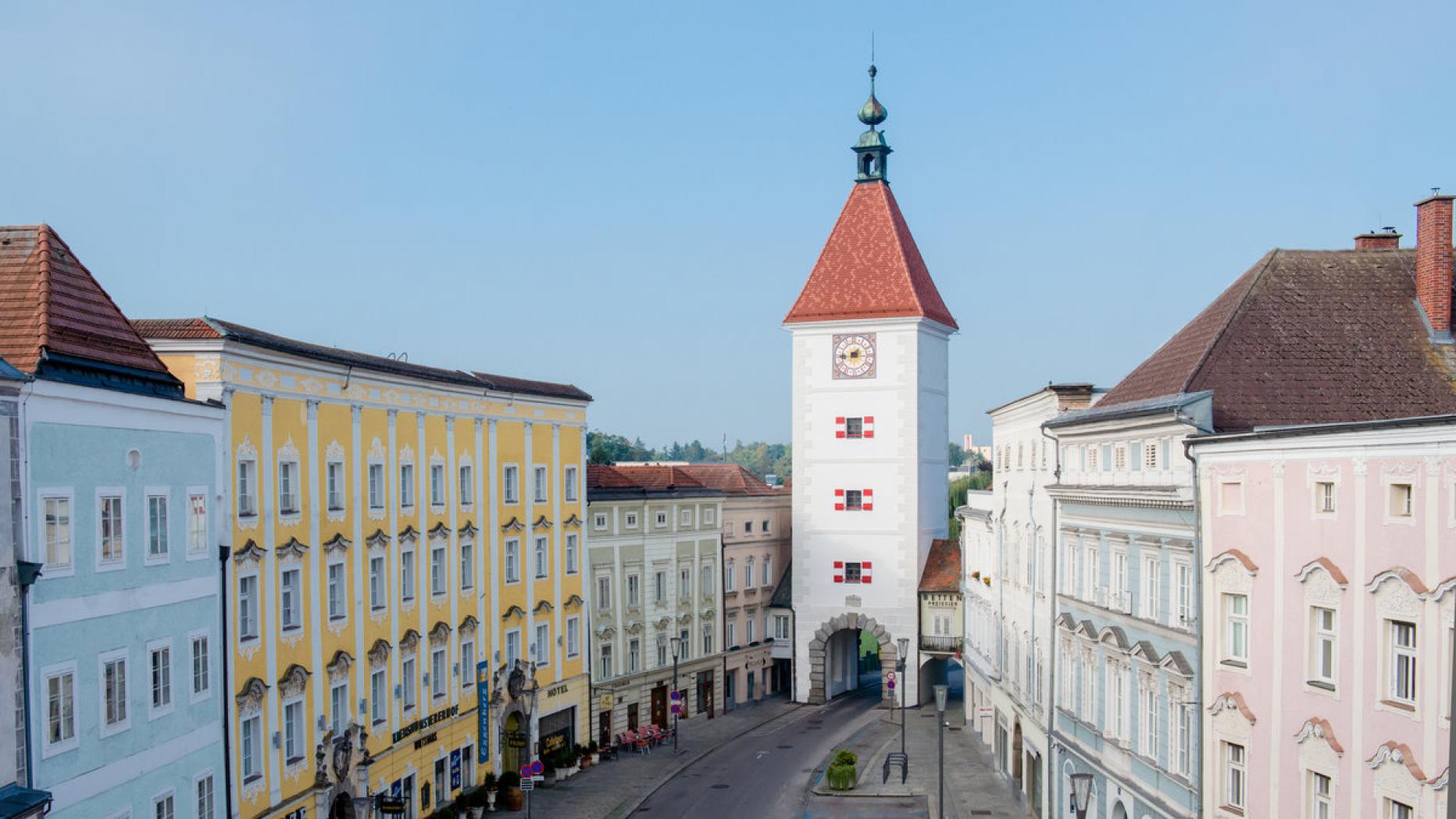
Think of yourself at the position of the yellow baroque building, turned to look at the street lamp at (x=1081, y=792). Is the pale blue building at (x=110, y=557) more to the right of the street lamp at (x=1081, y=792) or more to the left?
right

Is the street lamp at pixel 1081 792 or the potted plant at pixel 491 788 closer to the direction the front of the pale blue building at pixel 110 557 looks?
the street lamp

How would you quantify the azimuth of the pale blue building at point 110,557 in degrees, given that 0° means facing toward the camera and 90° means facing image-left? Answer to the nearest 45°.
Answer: approximately 315°

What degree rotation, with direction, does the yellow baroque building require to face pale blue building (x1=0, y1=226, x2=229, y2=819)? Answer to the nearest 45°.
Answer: approximately 45° to its right
